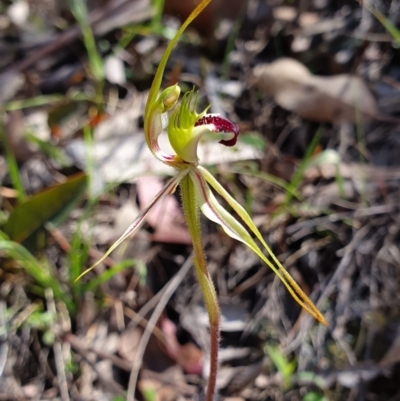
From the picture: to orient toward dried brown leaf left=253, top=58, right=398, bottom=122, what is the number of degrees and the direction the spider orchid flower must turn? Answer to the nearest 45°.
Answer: approximately 45° to its left

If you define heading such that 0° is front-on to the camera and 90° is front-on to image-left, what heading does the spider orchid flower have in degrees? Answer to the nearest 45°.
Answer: approximately 270°

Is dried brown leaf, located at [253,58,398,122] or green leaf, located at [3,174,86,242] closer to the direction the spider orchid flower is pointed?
the dried brown leaf

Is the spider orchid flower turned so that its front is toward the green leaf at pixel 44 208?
no
